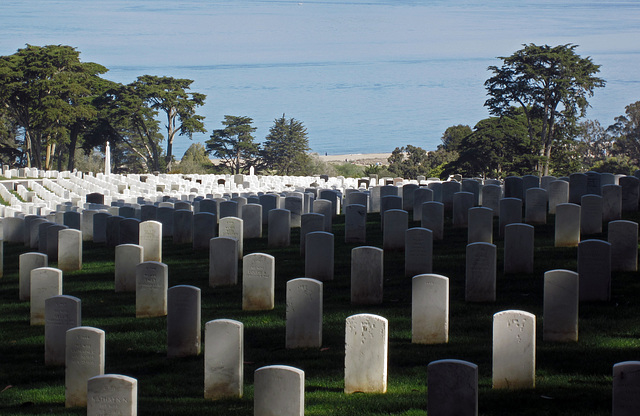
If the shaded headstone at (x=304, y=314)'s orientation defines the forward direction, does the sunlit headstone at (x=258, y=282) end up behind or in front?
behind

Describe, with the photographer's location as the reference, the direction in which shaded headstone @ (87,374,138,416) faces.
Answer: facing the viewer

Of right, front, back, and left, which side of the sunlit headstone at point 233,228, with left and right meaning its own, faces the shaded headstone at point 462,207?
left

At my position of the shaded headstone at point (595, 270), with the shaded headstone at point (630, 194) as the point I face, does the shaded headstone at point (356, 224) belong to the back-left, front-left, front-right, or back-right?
front-left

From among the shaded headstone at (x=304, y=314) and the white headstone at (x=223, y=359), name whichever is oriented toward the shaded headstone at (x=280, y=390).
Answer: the shaded headstone at (x=304, y=314)

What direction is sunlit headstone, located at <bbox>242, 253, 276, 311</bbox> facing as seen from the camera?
toward the camera

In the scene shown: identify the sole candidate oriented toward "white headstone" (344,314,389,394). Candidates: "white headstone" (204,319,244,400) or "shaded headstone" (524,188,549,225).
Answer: the shaded headstone

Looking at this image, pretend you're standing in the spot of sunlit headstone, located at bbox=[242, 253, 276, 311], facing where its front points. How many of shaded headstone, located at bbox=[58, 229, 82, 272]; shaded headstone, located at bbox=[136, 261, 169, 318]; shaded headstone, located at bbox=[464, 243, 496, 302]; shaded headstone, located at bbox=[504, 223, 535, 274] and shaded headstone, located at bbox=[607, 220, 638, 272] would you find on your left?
3

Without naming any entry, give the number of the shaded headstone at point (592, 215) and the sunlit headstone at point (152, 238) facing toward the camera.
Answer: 2

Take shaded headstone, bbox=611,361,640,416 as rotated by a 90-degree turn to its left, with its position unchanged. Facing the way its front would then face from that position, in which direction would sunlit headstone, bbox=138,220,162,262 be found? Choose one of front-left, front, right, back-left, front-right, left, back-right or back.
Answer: back-left

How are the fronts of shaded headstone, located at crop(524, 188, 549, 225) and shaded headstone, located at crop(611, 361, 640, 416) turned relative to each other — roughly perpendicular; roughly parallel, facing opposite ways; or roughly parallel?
roughly parallel

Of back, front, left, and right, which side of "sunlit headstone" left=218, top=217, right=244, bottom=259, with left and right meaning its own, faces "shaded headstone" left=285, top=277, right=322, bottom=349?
front

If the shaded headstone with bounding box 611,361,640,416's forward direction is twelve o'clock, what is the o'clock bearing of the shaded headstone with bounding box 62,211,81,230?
the shaded headstone with bounding box 62,211,81,230 is roughly at 4 o'clock from the shaded headstone with bounding box 611,361,640,416.
